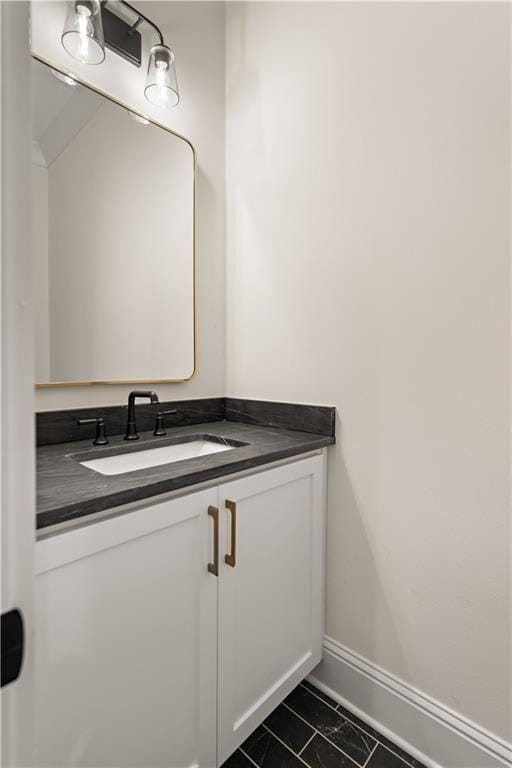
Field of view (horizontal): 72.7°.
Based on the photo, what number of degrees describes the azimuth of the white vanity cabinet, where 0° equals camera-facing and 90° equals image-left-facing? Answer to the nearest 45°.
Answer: approximately 315°

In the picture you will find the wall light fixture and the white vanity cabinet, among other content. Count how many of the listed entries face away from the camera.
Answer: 0
